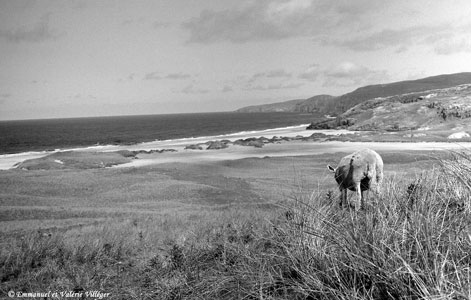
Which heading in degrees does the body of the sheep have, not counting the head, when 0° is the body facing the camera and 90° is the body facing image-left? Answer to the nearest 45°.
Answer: approximately 135°
